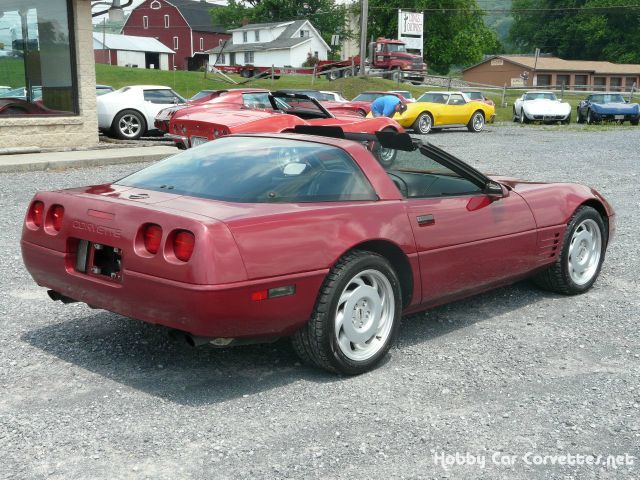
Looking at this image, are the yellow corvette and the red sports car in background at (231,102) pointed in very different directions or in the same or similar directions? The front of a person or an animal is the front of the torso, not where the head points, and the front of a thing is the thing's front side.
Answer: very different directions

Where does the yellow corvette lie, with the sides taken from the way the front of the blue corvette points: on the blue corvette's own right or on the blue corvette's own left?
on the blue corvette's own right

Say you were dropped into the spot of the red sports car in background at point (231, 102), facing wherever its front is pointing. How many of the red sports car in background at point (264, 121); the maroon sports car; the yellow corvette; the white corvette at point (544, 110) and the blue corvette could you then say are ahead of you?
3

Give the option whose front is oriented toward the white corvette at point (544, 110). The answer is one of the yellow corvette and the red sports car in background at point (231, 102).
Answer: the red sports car in background

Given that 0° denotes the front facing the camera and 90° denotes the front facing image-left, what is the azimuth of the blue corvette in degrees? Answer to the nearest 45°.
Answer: approximately 315°

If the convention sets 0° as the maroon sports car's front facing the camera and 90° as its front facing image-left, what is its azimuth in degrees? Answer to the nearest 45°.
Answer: approximately 225°

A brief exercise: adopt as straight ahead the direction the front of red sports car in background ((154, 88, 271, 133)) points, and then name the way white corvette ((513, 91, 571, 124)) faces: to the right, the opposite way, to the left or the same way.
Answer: to the right

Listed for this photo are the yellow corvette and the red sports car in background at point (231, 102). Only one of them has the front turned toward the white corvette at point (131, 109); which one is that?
the yellow corvette

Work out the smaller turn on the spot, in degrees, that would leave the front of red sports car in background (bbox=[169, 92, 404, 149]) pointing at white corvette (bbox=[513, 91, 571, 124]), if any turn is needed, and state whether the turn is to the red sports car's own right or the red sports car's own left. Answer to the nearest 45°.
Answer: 0° — it already faces it

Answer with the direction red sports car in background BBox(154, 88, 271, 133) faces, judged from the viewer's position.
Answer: facing away from the viewer and to the right of the viewer

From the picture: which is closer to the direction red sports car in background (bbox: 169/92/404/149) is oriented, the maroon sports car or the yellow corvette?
the yellow corvette

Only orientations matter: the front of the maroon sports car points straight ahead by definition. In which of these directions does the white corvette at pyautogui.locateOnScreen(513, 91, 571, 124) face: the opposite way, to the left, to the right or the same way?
to the right

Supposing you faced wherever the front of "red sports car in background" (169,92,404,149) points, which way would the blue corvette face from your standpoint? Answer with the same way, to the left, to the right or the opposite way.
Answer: to the right

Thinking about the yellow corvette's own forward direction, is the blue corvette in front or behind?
behind

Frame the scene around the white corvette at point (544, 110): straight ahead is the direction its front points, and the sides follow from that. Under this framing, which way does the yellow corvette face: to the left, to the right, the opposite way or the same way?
to the right

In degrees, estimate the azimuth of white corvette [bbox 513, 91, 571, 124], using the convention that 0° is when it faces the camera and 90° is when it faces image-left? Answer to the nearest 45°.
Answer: approximately 315°

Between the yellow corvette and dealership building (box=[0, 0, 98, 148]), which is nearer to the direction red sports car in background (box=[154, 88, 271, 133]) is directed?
the yellow corvette
